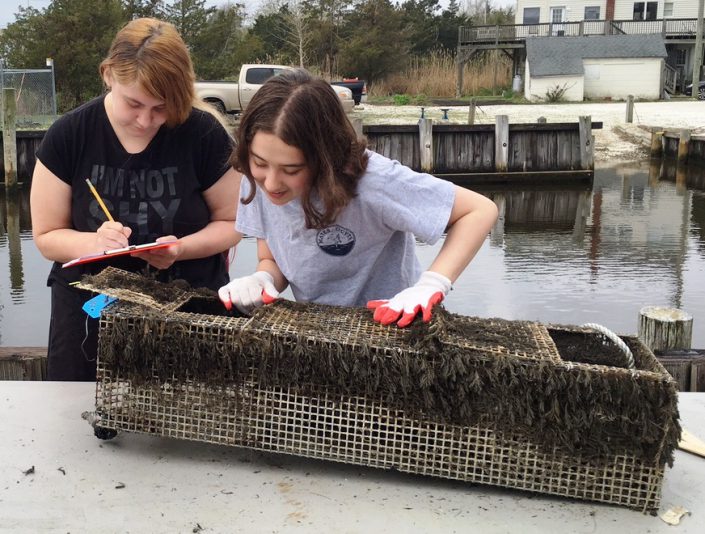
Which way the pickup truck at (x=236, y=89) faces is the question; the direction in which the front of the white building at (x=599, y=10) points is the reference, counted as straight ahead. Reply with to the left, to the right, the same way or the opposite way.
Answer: to the left

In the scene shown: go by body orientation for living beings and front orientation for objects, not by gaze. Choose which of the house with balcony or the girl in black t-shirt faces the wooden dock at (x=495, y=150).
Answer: the house with balcony

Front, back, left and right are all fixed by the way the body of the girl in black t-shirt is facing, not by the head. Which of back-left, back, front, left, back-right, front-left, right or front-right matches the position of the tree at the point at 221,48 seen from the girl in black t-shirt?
back

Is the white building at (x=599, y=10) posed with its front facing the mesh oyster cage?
yes

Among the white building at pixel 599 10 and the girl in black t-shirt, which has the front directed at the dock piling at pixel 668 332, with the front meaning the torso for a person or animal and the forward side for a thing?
the white building

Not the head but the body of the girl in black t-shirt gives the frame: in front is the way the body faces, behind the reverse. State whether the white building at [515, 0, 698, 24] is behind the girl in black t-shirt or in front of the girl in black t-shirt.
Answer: behind

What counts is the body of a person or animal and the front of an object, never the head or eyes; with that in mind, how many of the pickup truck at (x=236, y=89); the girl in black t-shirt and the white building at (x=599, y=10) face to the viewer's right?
1

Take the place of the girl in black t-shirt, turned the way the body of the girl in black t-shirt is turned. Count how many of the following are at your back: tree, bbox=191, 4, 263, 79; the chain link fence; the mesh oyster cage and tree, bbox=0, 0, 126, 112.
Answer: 3

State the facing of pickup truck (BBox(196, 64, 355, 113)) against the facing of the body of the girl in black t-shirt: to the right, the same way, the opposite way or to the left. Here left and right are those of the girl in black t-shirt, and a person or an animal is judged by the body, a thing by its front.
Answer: to the left
